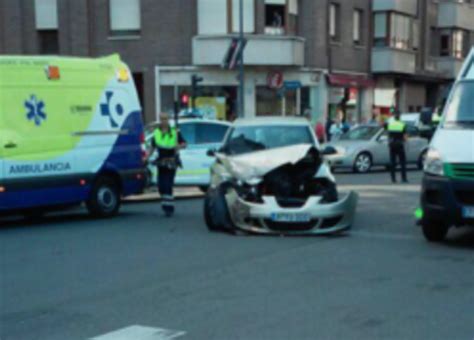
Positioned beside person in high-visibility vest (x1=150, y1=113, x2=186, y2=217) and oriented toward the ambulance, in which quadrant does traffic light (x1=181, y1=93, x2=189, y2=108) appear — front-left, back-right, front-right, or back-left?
back-right

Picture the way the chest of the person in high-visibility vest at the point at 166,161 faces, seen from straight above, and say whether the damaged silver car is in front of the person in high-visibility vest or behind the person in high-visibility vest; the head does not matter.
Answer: in front

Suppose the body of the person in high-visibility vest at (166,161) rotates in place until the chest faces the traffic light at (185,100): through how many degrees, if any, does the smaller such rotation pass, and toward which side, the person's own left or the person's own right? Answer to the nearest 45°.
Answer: approximately 180°

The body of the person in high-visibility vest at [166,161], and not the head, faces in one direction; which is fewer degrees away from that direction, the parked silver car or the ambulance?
the ambulance

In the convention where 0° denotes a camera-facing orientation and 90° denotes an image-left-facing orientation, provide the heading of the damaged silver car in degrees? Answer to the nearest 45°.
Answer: approximately 0°

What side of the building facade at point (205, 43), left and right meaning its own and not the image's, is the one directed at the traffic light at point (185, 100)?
front

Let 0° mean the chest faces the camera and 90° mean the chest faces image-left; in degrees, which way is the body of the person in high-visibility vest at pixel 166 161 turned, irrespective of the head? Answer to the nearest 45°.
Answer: approximately 0°

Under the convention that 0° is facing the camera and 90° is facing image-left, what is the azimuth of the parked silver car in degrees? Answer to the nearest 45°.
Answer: approximately 45°
